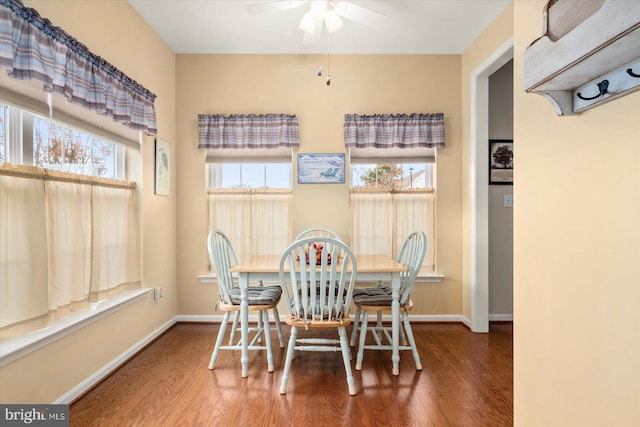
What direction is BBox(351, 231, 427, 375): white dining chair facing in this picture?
to the viewer's left

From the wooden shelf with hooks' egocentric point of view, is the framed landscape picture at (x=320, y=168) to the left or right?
on its right

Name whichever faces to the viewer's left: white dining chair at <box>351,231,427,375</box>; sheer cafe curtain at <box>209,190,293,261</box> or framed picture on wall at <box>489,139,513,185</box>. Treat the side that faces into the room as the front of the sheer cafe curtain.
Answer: the white dining chair

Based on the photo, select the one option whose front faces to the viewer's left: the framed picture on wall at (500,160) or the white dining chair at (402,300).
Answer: the white dining chair

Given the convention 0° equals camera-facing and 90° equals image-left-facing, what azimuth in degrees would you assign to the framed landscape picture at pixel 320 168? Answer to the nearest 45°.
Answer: approximately 0°

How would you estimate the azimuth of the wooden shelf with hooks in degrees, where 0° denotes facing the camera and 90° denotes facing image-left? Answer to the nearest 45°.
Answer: approximately 45°

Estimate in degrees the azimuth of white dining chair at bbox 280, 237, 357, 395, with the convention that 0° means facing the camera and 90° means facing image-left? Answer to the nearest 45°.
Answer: approximately 180°

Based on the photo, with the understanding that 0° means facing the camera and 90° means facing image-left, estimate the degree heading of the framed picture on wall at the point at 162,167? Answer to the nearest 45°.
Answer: approximately 315°

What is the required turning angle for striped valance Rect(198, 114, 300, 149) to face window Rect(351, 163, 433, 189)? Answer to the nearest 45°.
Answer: approximately 90° to its left
